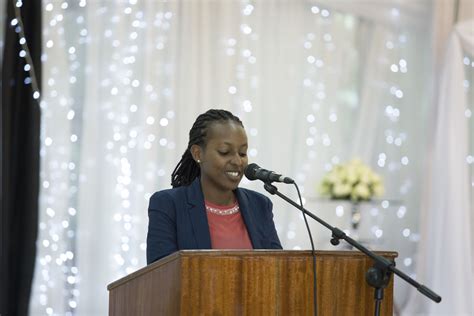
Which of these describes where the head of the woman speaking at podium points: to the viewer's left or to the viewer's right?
to the viewer's right

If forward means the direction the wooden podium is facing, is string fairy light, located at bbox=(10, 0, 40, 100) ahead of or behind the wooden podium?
behind

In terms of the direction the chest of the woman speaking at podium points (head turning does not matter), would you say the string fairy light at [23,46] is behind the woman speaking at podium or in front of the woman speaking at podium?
behind

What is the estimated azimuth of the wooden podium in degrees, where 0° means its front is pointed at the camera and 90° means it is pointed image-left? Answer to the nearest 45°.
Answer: approximately 315°

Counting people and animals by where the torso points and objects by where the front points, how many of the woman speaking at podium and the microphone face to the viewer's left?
1

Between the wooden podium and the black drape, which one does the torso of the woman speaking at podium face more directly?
the wooden podium

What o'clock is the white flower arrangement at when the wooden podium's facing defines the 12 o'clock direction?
The white flower arrangement is roughly at 8 o'clock from the wooden podium.

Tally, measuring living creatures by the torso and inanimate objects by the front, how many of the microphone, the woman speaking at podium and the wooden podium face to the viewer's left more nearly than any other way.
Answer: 1

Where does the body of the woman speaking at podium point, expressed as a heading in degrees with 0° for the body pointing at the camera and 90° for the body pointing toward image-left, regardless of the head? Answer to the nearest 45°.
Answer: approximately 315°

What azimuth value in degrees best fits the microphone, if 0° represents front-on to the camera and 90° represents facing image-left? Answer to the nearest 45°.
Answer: approximately 90°
